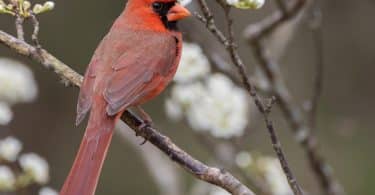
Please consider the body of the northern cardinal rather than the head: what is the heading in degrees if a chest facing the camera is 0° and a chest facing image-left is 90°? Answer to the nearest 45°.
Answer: approximately 225°
